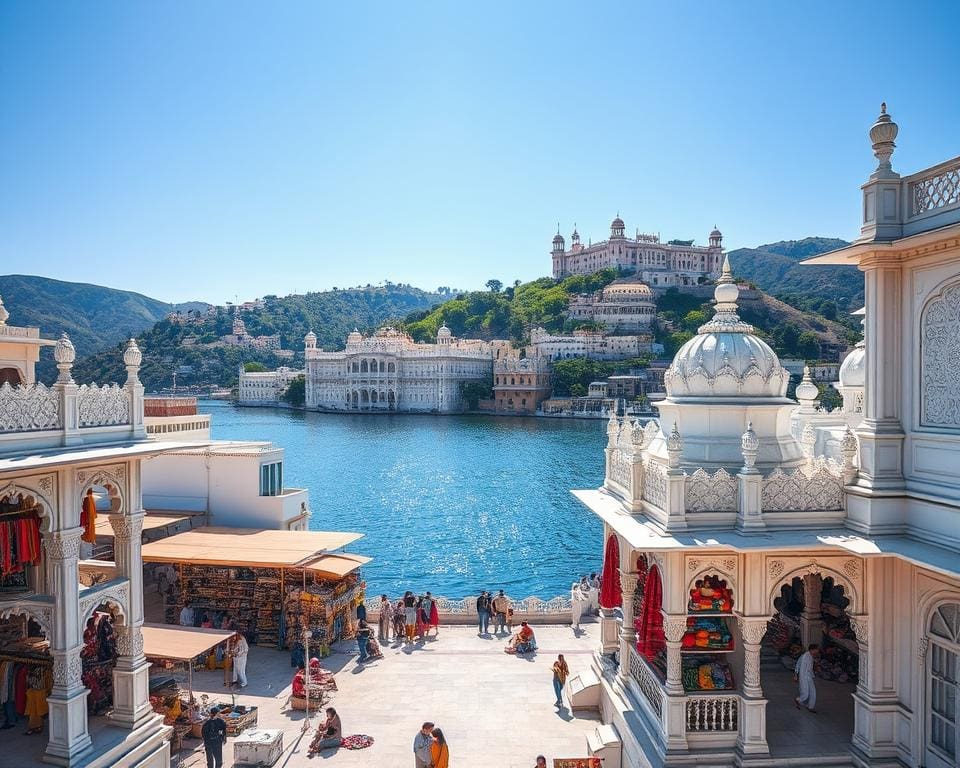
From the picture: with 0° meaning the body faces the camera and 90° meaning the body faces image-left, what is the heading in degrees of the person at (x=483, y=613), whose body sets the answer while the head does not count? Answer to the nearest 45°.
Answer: approximately 180°

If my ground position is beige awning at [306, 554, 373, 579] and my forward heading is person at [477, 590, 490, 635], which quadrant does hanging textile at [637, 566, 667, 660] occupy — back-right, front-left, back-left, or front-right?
front-right

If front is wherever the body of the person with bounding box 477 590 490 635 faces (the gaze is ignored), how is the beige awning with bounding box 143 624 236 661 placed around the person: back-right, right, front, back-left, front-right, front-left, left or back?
back-left

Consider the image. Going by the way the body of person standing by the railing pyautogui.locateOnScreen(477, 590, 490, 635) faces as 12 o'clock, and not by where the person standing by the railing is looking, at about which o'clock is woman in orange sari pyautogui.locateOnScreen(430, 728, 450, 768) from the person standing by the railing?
The woman in orange sari is roughly at 12 o'clock from the person standing by the railing.

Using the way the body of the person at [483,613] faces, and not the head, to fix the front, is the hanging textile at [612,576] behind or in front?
behind

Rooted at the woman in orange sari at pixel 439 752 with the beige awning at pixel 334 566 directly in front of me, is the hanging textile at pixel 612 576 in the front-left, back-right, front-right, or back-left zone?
front-right

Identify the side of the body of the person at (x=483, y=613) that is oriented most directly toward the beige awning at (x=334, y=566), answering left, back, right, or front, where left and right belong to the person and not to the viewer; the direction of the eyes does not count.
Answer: left
